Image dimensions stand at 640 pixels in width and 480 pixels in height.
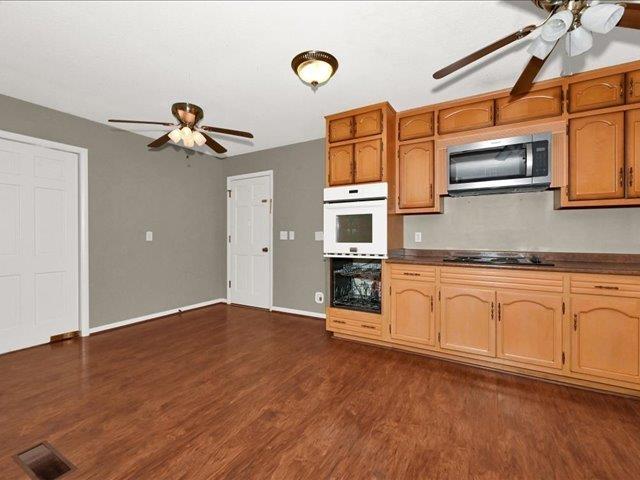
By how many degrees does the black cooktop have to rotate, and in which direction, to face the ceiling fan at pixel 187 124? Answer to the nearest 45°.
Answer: approximately 45° to its right

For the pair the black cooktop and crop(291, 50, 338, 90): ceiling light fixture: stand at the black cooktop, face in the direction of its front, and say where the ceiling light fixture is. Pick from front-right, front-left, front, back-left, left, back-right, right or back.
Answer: front-right

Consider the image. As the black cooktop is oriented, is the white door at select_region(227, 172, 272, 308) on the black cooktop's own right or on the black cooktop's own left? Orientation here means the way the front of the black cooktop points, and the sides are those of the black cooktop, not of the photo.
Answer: on the black cooktop's own right

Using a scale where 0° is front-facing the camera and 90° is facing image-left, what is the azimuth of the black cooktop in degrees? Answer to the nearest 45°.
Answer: approximately 0°

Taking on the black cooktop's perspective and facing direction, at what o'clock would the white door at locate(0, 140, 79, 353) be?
The white door is roughly at 2 o'clock from the black cooktop.

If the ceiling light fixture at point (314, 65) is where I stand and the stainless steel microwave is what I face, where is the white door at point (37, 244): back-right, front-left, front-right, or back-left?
back-left
